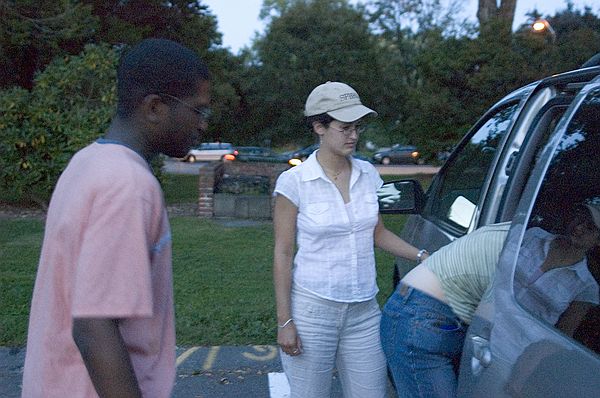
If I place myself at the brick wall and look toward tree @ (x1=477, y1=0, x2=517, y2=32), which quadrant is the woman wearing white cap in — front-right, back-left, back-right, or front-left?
back-right

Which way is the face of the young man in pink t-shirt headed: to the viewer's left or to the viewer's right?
to the viewer's right

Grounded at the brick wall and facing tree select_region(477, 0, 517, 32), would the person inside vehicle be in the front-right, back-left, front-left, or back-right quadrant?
back-right

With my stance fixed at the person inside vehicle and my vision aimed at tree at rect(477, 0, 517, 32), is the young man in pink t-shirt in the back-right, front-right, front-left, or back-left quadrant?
back-left

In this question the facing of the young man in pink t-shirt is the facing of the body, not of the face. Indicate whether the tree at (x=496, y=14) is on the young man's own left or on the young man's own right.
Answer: on the young man's own left

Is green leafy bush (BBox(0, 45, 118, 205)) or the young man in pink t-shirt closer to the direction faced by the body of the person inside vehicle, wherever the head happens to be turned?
the young man in pink t-shirt

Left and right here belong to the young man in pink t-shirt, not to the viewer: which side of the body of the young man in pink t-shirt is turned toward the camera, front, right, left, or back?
right
